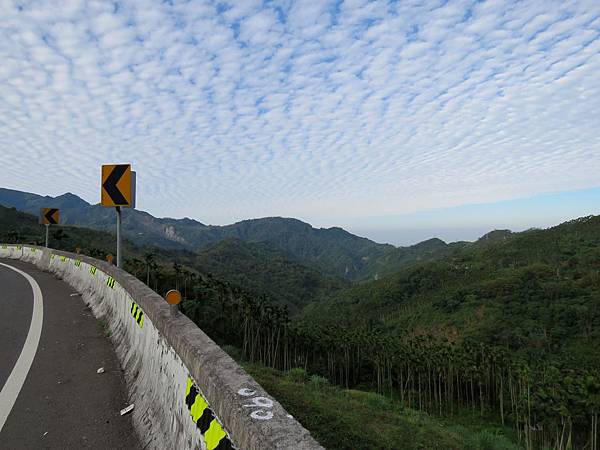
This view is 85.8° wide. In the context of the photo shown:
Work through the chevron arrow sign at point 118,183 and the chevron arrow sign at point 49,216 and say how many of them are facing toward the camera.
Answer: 2

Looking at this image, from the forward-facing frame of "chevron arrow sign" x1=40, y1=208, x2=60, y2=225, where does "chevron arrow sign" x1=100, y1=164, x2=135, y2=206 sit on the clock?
"chevron arrow sign" x1=100, y1=164, x2=135, y2=206 is roughly at 12 o'clock from "chevron arrow sign" x1=40, y1=208, x2=60, y2=225.

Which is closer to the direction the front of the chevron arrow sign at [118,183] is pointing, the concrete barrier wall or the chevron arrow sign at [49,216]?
the concrete barrier wall

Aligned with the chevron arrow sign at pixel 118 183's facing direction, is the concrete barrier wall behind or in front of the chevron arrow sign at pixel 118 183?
in front

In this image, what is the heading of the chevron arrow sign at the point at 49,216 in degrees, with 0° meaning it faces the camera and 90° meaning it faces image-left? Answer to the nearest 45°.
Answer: approximately 0°

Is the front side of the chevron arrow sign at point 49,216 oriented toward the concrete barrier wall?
yes

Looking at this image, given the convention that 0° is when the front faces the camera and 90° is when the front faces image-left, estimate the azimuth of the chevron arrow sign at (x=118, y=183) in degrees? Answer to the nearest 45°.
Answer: approximately 0°

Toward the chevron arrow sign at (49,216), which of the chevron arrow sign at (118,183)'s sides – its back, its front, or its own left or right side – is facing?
back
